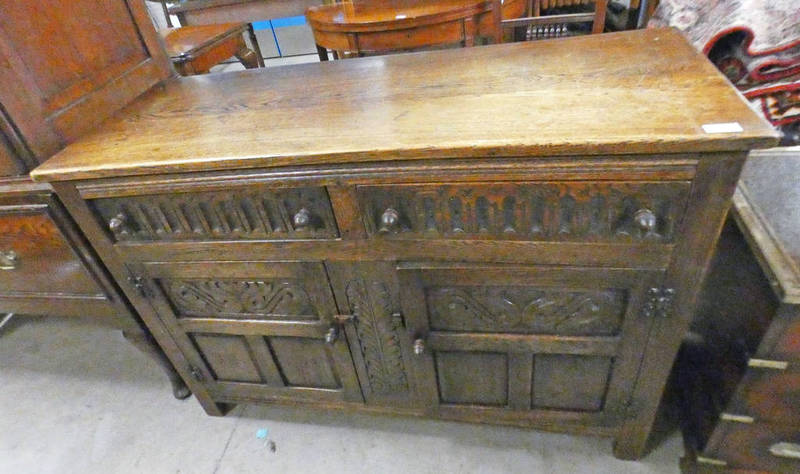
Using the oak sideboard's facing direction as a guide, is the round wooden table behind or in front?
behind

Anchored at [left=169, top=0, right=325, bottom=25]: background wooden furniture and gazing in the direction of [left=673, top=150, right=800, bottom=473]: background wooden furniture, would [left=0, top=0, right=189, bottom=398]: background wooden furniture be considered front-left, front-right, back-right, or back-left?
front-right

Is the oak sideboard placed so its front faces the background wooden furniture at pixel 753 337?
no

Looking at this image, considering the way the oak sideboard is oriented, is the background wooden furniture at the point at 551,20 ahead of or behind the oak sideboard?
behind

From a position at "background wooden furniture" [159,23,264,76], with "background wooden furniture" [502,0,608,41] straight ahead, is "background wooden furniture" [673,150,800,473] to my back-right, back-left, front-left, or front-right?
front-right

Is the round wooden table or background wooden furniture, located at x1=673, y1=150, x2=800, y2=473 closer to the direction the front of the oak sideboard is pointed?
the background wooden furniture

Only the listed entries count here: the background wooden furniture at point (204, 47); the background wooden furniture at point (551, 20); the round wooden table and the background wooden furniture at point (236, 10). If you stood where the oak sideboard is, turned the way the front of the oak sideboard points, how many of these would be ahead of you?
0

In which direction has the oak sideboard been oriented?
toward the camera

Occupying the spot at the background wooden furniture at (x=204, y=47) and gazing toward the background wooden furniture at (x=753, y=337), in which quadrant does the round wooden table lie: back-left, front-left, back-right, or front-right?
front-left

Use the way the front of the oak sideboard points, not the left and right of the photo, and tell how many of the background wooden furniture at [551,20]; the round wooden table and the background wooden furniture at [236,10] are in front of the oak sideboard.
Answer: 0

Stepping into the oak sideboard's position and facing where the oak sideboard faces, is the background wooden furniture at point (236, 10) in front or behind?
behind

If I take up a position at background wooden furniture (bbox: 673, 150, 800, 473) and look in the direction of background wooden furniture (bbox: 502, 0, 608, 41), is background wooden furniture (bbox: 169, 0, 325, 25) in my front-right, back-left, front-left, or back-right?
front-left

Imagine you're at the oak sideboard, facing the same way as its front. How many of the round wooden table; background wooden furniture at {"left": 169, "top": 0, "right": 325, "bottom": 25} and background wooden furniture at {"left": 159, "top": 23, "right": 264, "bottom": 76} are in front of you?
0

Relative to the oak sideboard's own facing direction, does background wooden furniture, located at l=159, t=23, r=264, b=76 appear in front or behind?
behind

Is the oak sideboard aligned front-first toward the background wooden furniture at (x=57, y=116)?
no
